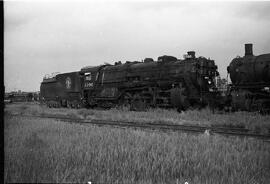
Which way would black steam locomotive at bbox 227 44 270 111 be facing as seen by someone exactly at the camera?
facing to the left of the viewer

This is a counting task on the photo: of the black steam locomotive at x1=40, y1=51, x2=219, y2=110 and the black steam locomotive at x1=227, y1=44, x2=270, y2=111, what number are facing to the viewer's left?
1

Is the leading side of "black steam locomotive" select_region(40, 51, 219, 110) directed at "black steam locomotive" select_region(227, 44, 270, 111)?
yes

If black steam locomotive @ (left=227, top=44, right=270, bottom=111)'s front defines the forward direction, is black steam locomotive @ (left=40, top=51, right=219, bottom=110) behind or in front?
in front

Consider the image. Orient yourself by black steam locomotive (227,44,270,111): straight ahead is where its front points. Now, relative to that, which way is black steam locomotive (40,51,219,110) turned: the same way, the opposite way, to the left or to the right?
the opposite way
